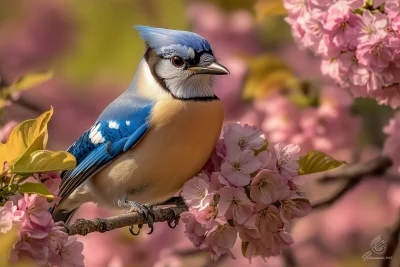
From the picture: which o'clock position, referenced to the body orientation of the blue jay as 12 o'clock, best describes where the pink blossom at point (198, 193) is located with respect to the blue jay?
The pink blossom is roughly at 1 o'clock from the blue jay.

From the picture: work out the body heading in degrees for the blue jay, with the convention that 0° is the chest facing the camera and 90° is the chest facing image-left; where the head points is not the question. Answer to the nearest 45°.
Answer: approximately 315°

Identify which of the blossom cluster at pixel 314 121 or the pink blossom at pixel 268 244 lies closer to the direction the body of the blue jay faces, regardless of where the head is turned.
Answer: the pink blossom

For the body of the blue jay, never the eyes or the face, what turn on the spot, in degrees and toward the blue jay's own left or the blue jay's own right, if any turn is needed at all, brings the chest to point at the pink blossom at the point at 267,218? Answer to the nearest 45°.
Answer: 0° — it already faces it

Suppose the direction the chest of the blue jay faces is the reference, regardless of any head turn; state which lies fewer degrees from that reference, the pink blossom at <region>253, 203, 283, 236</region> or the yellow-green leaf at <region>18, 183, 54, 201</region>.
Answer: the pink blossom

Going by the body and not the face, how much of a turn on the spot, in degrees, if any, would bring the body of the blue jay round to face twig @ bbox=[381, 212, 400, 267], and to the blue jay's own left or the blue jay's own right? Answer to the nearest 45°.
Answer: approximately 45° to the blue jay's own left

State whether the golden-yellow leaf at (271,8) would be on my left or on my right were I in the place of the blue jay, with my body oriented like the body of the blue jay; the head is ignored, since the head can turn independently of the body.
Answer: on my left

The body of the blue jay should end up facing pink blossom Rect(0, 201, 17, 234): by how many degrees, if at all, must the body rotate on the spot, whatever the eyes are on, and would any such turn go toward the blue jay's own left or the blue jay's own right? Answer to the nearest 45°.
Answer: approximately 90° to the blue jay's own right
